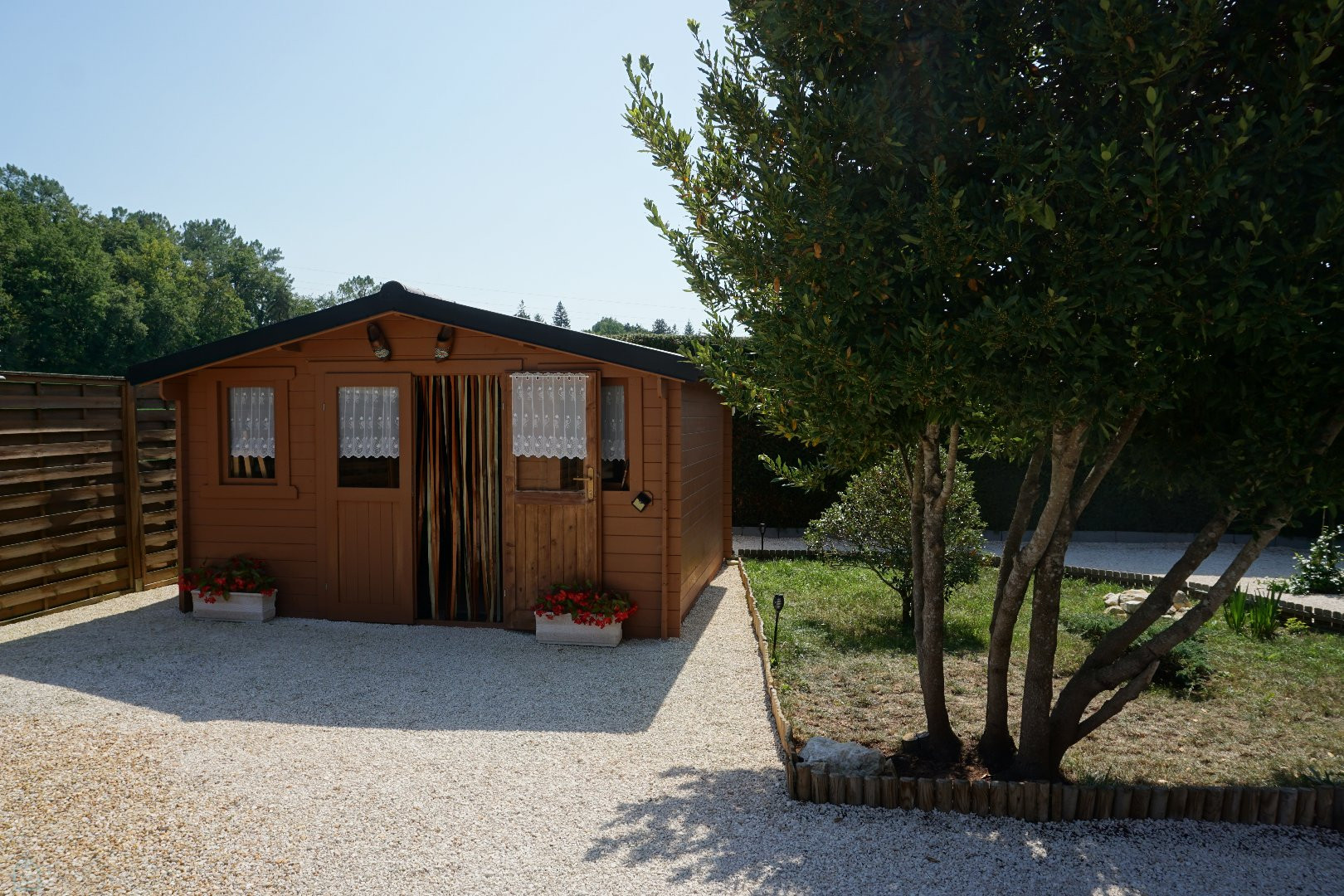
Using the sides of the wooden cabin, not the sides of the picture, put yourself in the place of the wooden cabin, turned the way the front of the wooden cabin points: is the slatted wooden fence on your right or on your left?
on your right

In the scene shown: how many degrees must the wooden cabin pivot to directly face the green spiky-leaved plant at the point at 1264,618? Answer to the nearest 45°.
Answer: approximately 90° to its left

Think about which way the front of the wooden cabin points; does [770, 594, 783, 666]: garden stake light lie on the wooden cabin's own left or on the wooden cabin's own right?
on the wooden cabin's own left

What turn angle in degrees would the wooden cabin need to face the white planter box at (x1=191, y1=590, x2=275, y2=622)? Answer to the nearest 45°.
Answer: approximately 90° to its right

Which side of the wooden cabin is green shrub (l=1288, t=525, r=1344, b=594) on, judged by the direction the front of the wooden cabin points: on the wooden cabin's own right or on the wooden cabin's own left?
on the wooden cabin's own left

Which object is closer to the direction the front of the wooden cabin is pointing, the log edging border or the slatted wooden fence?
the log edging border

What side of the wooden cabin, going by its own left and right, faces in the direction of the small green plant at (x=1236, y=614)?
left

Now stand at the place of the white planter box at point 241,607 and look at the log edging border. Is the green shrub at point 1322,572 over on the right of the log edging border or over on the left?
left

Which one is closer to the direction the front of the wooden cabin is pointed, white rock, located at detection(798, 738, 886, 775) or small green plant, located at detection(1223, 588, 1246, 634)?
the white rock

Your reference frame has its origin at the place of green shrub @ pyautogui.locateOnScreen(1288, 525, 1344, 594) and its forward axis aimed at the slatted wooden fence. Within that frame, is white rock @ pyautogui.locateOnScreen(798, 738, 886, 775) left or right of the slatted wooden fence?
left

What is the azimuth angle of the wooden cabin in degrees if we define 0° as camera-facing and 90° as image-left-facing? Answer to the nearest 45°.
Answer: approximately 0°
